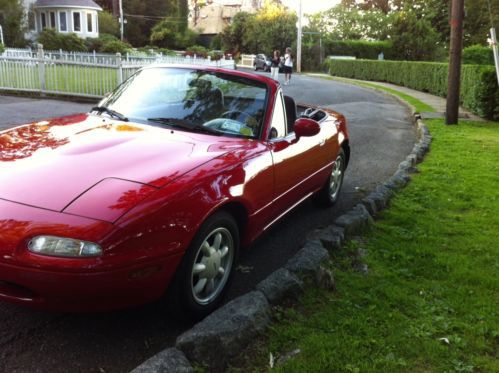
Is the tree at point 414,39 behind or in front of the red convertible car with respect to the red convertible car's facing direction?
behind

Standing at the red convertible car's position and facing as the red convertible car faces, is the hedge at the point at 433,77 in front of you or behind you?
behind

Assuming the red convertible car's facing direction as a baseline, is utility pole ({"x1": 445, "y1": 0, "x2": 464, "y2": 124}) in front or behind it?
behind

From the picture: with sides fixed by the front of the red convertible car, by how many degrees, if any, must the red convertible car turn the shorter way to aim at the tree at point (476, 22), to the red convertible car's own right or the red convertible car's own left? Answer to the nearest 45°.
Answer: approximately 180°

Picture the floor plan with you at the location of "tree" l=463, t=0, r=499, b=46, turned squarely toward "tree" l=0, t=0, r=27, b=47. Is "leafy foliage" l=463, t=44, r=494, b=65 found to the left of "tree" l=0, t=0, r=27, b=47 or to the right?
left

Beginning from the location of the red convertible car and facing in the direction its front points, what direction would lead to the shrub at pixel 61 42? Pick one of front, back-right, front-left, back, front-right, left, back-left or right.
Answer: back-right

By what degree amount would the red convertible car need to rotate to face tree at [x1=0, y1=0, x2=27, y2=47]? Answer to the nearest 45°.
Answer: approximately 135° to its right

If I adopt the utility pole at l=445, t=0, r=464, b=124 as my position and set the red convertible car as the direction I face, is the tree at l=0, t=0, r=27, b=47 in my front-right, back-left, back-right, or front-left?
back-right

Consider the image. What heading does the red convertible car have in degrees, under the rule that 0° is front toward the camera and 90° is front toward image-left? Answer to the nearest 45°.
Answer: approximately 45°

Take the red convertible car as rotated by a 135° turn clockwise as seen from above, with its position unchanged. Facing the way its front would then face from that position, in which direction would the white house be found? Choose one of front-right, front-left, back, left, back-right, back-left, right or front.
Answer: front

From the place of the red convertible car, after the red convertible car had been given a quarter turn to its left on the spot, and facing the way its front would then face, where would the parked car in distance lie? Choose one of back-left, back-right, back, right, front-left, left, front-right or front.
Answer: back-left
